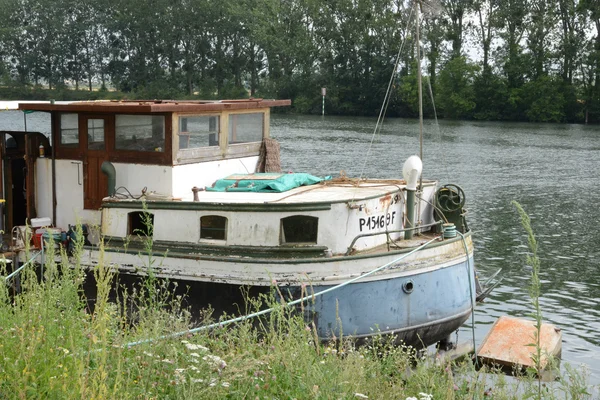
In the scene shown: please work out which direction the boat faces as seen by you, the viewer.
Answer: facing the viewer and to the right of the viewer

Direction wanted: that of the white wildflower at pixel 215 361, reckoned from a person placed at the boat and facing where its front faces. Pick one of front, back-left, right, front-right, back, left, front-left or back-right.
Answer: front-right

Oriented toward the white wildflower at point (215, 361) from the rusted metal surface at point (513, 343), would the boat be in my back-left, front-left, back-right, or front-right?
front-right
